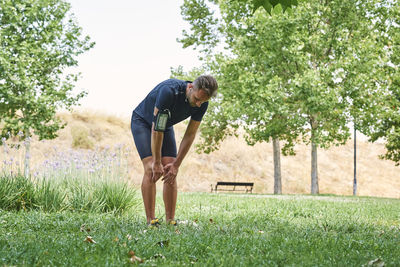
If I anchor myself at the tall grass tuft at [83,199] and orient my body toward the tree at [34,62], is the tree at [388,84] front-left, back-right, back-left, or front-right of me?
front-right

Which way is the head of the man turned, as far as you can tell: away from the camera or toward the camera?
toward the camera

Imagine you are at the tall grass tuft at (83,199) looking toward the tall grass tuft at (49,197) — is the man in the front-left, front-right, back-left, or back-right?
back-left

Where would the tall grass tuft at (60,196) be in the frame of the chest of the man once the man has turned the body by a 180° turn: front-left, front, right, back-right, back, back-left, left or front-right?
front

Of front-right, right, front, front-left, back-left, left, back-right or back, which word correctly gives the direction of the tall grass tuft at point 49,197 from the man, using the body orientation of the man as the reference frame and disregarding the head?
back

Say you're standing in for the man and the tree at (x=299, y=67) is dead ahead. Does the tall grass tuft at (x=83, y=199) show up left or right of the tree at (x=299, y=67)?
left

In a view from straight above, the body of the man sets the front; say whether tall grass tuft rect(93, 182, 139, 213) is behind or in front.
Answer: behind

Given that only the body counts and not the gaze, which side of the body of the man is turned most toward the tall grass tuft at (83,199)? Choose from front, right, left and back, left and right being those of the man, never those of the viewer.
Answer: back

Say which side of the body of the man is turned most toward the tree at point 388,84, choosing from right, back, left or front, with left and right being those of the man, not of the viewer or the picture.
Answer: left
